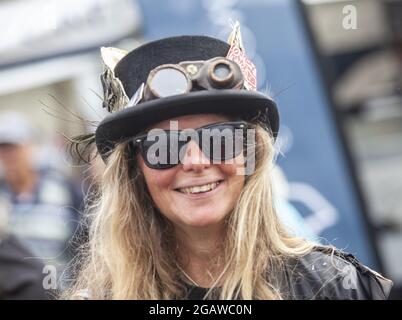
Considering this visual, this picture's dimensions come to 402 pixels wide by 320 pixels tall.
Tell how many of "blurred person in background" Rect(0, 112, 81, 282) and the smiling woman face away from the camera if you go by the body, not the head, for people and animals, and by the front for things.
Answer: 0

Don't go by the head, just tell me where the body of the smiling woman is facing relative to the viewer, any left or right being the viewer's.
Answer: facing the viewer

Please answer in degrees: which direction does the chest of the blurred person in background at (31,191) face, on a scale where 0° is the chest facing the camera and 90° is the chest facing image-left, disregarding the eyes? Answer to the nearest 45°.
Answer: approximately 45°

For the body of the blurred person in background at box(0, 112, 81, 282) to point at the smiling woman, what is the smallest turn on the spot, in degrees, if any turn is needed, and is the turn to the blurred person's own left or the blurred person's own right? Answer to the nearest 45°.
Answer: approximately 45° to the blurred person's own left

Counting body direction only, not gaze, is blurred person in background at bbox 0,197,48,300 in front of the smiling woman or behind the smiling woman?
behind

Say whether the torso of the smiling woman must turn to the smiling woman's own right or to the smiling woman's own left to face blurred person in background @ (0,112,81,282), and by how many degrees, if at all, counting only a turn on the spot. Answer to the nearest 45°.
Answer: approximately 135° to the smiling woman's own right
